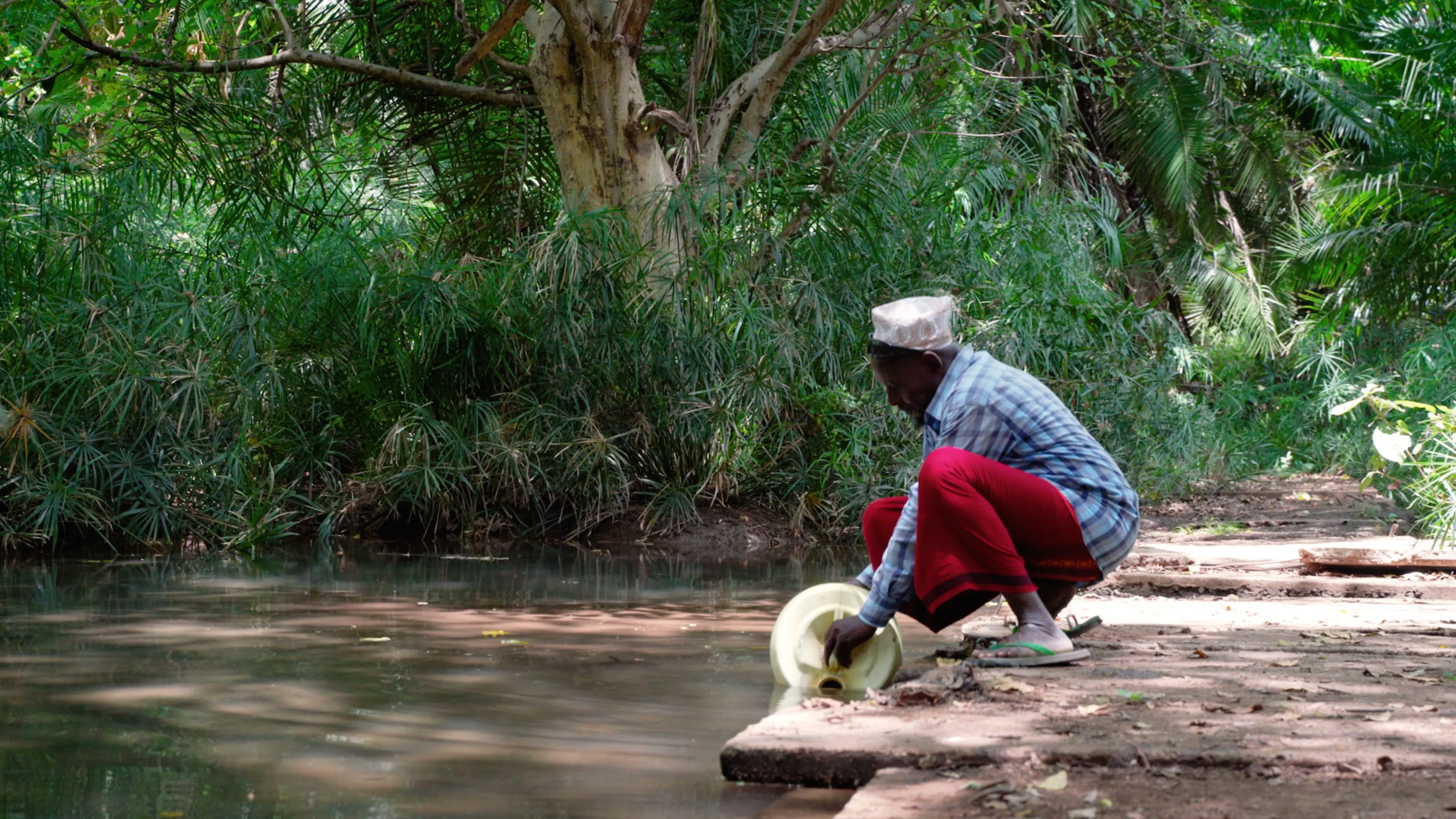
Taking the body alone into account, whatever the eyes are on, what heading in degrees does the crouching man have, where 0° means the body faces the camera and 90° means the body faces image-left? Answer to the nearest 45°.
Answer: approximately 90°

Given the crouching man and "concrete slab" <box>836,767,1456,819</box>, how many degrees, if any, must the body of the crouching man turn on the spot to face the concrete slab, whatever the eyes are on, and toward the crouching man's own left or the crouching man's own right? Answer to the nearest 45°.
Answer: approximately 90° to the crouching man's own left

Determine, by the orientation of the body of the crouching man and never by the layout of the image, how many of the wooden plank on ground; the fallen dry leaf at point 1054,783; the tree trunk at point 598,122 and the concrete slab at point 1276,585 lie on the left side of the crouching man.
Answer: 1

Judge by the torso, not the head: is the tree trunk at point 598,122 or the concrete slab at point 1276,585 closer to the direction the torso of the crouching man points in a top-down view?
the tree trunk

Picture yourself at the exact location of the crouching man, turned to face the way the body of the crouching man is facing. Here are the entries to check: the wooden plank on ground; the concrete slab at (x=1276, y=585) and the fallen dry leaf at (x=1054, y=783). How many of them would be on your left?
1

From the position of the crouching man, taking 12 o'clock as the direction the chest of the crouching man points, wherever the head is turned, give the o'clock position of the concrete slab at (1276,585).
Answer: The concrete slab is roughly at 4 o'clock from the crouching man.

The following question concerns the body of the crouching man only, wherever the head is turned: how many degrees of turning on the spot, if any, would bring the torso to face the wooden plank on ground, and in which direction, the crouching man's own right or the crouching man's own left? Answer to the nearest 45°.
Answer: approximately 135° to the crouching man's own right

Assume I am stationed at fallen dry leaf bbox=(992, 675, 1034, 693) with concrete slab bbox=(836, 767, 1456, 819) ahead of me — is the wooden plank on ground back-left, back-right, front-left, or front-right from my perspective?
back-left

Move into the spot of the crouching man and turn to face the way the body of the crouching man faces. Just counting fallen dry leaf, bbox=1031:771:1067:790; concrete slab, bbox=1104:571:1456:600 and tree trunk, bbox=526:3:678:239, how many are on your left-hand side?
1

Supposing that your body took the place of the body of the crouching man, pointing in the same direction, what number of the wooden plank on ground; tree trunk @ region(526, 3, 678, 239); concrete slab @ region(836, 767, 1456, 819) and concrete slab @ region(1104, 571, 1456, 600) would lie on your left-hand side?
1

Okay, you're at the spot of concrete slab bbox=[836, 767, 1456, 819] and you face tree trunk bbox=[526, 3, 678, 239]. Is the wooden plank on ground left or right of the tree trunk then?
right

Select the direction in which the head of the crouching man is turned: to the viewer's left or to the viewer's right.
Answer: to the viewer's left

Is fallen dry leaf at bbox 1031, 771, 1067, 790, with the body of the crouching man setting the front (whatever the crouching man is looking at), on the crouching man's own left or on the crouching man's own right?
on the crouching man's own left
